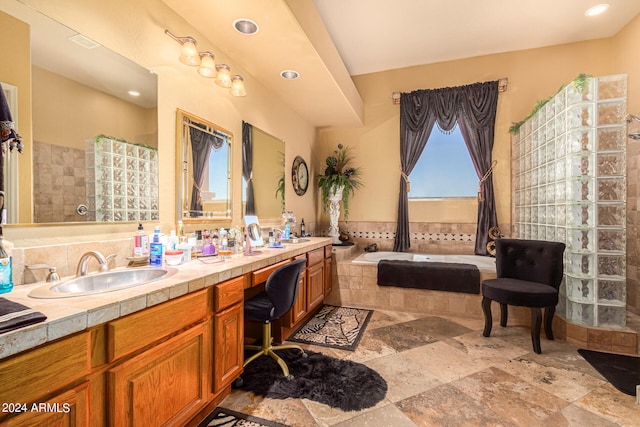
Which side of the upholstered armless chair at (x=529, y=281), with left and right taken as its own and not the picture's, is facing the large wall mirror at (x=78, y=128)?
front

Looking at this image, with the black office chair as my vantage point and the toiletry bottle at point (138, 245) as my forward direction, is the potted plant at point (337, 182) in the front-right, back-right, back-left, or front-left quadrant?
back-right

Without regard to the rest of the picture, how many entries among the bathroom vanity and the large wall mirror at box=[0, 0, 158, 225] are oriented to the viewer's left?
0

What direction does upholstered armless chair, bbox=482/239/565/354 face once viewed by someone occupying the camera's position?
facing the viewer and to the left of the viewer

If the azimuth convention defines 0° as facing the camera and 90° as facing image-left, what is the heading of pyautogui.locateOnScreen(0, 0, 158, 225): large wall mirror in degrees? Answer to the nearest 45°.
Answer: approximately 315°

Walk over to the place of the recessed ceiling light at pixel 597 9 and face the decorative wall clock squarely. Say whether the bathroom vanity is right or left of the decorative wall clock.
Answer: left

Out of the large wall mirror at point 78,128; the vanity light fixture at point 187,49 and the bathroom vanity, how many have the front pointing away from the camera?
0

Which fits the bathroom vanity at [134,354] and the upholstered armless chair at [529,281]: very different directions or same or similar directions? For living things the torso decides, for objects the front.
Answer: very different directions

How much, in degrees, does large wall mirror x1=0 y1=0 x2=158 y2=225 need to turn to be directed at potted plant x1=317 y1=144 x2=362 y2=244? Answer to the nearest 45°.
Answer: approximately 90° to its left

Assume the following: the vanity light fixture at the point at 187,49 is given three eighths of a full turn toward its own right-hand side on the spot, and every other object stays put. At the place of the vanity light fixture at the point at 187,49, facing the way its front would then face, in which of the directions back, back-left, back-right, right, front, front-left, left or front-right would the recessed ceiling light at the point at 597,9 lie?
back
